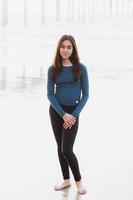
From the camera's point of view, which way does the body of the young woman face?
toward the camera
